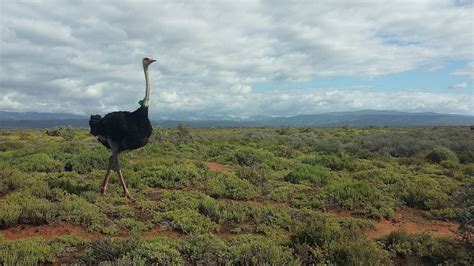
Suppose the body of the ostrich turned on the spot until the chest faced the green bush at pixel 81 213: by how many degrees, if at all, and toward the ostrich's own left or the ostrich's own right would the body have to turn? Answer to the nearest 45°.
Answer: approximately 135° to the ostrich's own right

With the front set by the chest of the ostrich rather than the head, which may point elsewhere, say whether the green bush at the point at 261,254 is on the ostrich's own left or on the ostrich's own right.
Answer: on the ostrich's own right

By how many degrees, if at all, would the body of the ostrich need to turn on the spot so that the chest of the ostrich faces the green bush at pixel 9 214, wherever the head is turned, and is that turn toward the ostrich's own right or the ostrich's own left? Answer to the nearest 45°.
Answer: approximately 135° to the ostrich's own right

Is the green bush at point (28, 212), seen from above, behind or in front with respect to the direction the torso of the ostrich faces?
behind

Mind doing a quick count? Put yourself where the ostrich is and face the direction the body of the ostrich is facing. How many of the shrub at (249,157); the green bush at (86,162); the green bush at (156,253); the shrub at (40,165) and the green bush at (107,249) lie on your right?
2

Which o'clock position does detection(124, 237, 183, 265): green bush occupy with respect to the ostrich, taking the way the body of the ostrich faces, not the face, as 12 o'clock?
The green bush is roughly at 3 o'clock from the ostrich.

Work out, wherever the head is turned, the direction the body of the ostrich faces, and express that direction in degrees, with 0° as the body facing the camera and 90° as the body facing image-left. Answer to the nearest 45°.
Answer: approximately 270°

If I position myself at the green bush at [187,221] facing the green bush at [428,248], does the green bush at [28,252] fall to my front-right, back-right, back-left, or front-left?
back-right

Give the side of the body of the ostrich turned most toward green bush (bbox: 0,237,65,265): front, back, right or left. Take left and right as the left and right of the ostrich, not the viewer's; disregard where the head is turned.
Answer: right

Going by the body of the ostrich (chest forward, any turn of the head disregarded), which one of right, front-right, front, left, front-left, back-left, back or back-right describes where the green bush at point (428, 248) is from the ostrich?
front-right

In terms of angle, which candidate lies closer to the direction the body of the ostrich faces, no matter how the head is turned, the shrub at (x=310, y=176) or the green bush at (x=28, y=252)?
the shrub
